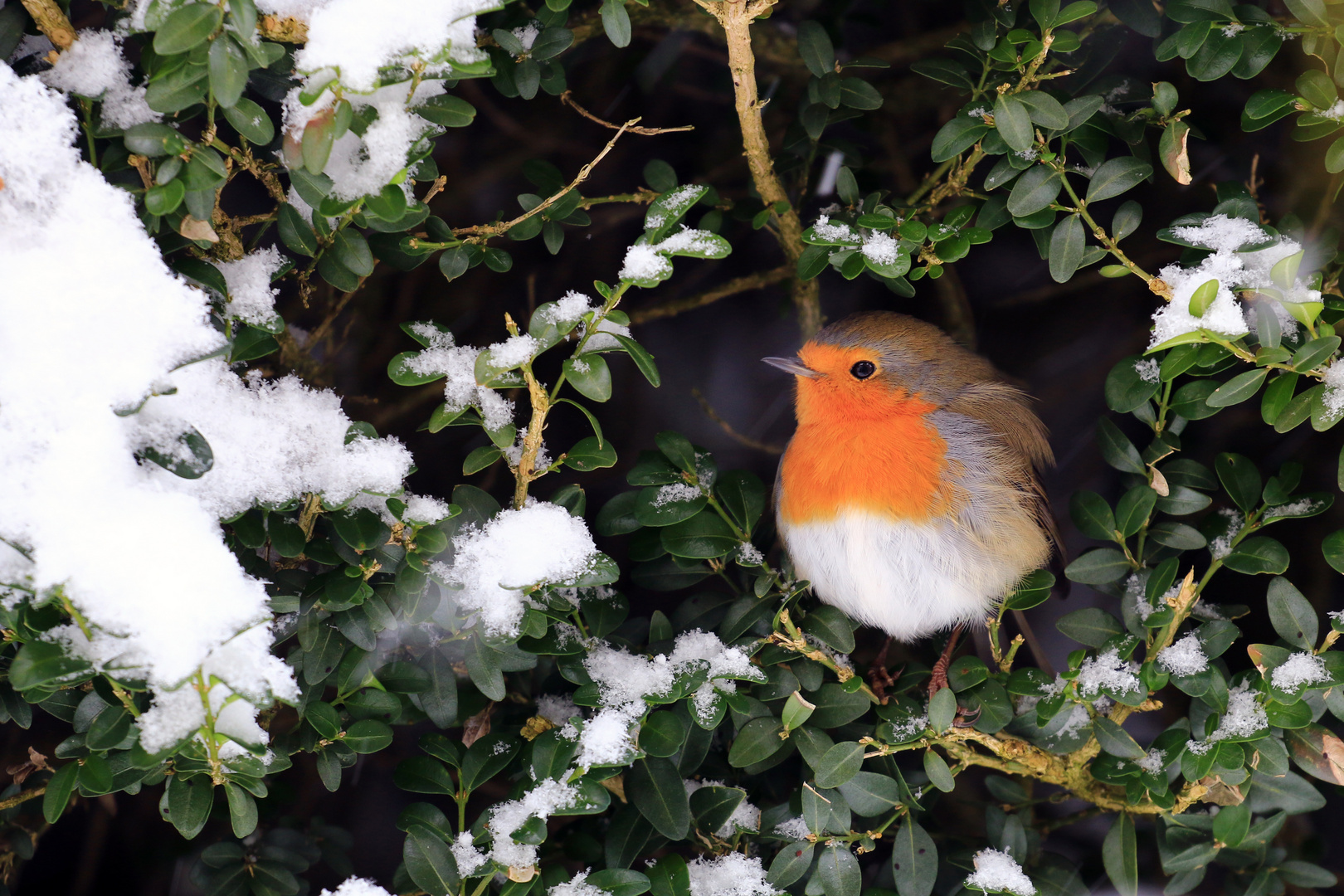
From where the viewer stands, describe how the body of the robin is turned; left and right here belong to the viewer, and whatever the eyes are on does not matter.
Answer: facing the viewer and to the left of the viewer
